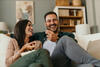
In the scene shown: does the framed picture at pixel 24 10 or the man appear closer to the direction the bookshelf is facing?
the man

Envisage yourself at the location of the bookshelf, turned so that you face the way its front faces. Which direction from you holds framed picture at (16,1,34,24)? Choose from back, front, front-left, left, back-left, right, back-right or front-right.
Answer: right

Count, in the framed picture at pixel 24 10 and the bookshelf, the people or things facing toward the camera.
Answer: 2

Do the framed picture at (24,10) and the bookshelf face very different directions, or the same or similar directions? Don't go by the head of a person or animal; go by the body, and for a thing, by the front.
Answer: same or similar directions

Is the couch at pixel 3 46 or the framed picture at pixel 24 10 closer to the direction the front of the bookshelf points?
the couch

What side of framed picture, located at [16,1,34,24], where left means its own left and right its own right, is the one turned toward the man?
front

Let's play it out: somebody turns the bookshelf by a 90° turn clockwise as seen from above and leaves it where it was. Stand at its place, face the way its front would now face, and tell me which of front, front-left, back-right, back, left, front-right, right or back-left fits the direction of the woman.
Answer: left

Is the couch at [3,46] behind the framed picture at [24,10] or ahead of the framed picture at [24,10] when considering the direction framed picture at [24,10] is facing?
ahead

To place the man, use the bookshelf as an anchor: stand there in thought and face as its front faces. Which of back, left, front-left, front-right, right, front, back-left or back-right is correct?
front

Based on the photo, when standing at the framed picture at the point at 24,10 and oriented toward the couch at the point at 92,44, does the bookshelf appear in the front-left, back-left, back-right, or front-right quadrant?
front-left

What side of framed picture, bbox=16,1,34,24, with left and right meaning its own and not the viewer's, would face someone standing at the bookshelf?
left

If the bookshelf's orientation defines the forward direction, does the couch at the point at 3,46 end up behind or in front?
in front

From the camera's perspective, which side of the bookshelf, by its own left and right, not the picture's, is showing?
front

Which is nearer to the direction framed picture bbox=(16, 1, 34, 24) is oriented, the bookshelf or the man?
the man

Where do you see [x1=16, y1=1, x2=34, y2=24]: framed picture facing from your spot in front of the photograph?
facing the viewer
